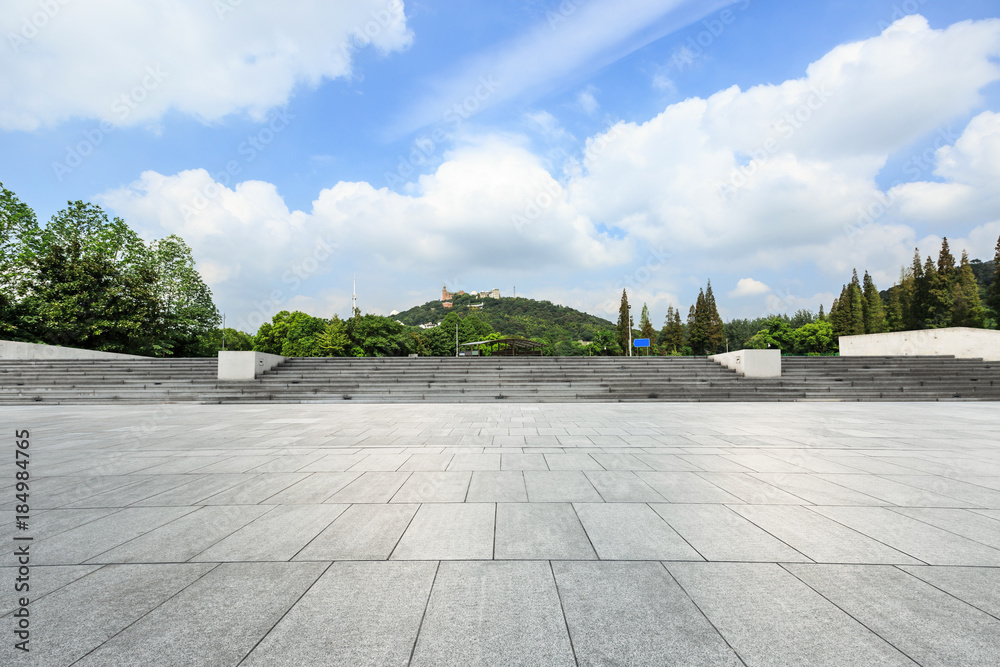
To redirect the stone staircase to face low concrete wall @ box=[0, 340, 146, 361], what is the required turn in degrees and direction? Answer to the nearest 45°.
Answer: approximately 90° to its right

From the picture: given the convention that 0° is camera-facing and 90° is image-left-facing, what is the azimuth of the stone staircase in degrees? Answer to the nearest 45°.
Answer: approximately 0°

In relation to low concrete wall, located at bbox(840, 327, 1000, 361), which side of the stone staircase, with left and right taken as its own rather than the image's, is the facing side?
left

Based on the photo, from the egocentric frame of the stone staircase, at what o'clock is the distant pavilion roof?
The distant pavilion roof is roughly at 6 o'clock from the stone staircase.

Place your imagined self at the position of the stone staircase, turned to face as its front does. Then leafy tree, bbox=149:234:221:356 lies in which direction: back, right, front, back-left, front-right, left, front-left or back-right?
back-right

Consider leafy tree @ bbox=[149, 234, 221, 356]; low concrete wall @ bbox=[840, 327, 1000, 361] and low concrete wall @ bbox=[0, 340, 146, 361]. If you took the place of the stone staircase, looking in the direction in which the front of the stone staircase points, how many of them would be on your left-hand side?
1
